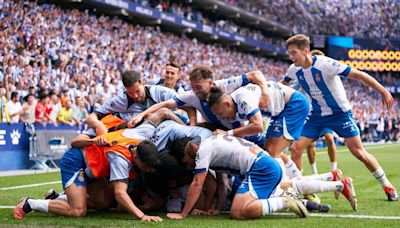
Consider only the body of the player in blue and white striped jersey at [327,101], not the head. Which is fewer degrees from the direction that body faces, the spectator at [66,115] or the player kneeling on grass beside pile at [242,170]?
the player kneeling on grass beside pile

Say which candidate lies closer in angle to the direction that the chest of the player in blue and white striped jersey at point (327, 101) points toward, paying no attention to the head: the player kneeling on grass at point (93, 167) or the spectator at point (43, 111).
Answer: the player kneeling on grass

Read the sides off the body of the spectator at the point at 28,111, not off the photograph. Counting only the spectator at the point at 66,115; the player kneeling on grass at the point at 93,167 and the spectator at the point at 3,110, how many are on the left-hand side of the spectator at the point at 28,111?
1

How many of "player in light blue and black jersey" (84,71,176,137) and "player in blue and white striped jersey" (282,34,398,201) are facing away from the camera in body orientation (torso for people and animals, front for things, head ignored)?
0

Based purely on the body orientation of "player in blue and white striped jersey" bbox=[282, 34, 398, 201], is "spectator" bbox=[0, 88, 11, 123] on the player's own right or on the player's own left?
on the player's own right

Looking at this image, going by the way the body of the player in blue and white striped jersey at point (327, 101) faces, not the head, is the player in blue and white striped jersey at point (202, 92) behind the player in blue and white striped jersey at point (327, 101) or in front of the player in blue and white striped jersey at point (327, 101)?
in front

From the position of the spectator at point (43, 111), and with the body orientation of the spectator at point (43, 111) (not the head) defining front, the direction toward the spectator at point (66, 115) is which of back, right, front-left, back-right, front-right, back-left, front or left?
left

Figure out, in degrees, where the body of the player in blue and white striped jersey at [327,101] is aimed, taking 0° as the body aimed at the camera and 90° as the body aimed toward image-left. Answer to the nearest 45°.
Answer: approximately 45°

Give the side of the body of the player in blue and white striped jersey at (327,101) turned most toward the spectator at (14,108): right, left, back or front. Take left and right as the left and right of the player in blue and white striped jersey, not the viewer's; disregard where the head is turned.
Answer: right

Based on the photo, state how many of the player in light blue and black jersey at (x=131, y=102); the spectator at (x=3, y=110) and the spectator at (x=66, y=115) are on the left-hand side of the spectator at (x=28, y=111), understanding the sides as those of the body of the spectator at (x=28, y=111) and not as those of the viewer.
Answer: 1
